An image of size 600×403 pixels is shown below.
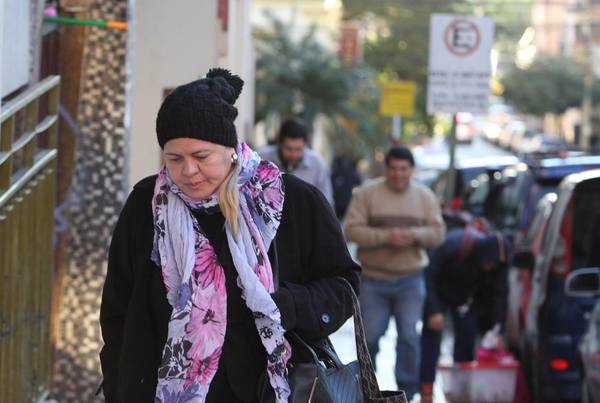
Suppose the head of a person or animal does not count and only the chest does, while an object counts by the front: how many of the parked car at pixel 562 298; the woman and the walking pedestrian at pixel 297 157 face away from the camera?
1

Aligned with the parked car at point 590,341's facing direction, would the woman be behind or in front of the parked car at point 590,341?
behind

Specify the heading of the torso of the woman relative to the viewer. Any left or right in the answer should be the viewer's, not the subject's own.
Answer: facing the viewer and to the left of the viewer

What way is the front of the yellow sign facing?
toward the camera

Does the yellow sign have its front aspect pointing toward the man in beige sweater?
yes

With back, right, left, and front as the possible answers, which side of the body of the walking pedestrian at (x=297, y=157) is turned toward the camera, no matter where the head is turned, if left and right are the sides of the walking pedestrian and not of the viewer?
front

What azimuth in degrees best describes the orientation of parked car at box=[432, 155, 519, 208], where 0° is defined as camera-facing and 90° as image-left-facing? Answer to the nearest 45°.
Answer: approximately 180°

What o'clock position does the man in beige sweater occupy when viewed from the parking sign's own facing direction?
The man in beige sweater is roughly at 12 o'clock from the parking sign.

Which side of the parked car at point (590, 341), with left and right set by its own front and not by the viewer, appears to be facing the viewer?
back

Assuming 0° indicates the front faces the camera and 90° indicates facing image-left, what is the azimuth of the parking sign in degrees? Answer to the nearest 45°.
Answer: approximately 0°
